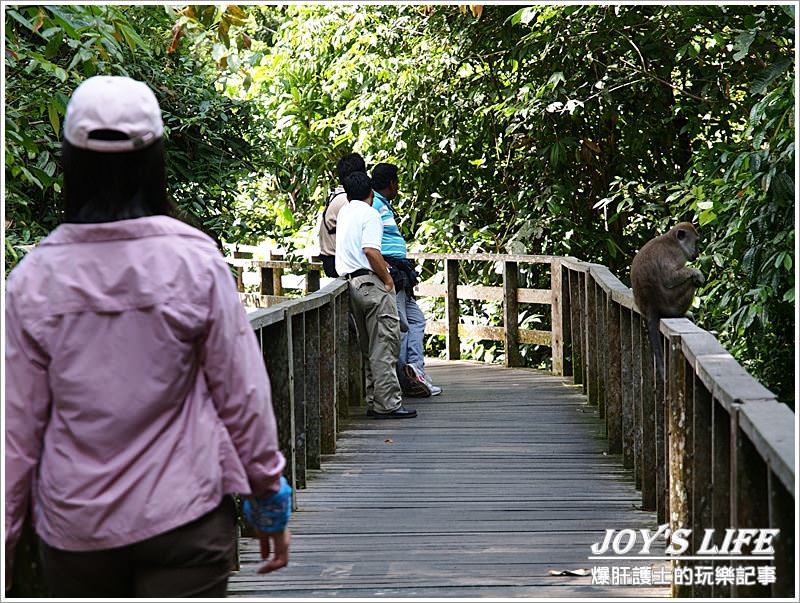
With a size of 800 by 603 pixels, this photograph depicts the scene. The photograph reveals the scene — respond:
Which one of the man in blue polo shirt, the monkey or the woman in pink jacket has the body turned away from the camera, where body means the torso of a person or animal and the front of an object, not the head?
the woman in pink jacket

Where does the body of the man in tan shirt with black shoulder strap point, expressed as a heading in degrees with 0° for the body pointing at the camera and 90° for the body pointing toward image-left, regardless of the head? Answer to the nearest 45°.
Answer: approximately 225°

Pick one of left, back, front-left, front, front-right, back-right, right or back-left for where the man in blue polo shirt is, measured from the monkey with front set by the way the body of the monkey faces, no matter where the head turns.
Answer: back-left

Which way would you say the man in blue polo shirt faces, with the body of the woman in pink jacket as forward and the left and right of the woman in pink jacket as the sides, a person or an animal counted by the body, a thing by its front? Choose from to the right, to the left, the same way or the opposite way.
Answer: to the right

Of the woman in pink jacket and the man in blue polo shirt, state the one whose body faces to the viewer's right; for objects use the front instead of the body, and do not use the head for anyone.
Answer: the man in blue polo shirt

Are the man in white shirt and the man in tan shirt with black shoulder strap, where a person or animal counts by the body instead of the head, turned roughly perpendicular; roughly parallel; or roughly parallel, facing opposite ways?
roughly parallel

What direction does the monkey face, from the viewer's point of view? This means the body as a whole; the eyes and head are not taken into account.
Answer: to the viewer's right

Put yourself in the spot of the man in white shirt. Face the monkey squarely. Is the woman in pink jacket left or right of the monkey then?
right

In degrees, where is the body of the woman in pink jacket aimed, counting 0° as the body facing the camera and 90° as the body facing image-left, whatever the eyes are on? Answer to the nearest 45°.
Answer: approximately 180°

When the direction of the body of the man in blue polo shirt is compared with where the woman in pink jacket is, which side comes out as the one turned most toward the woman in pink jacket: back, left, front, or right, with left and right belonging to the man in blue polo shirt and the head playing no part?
right

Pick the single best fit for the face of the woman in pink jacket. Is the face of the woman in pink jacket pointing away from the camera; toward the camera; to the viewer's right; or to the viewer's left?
away from the camera

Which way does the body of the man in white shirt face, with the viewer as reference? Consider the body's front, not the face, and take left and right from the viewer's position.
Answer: facing away from the viewer and to the right of the viewer

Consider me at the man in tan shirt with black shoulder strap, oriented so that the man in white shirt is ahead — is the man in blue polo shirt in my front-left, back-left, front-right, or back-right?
front-left

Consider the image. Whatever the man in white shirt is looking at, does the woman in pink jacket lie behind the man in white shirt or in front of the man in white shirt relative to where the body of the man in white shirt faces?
behind

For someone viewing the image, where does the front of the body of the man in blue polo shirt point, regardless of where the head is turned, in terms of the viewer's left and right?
facing to the right of the viewer
